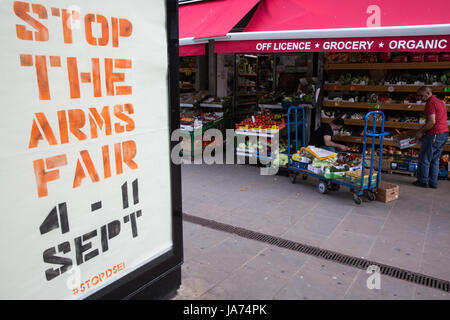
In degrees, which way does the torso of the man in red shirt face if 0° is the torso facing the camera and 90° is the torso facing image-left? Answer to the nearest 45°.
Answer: approximately 90°

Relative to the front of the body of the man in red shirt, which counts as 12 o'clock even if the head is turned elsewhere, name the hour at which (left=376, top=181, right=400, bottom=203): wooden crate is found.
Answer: The wooden crate is roughly at 10 o'clock from the man in red shirt.

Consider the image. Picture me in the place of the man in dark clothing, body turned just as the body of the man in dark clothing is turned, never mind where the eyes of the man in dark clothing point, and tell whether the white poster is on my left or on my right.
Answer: on my right

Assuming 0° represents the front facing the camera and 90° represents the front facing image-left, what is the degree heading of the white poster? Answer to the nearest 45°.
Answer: approximately 315°

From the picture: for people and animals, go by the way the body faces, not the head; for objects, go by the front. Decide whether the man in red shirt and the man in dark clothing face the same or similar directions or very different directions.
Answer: very different directions

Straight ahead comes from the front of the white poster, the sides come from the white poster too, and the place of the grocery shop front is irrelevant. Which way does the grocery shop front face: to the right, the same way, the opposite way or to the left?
to the right

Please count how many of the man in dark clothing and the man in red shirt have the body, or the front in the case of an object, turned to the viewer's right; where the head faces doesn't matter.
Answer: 1

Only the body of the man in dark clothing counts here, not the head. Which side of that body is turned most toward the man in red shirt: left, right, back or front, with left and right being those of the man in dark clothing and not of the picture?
front

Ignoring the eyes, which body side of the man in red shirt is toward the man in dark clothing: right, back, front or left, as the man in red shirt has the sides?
front
